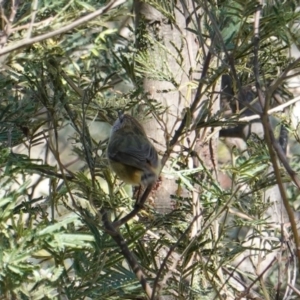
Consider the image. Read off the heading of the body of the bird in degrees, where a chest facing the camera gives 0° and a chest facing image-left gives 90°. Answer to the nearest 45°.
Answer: approximately 135°

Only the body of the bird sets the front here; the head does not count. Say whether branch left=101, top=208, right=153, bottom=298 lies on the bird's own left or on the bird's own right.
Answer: on the bird's own left
